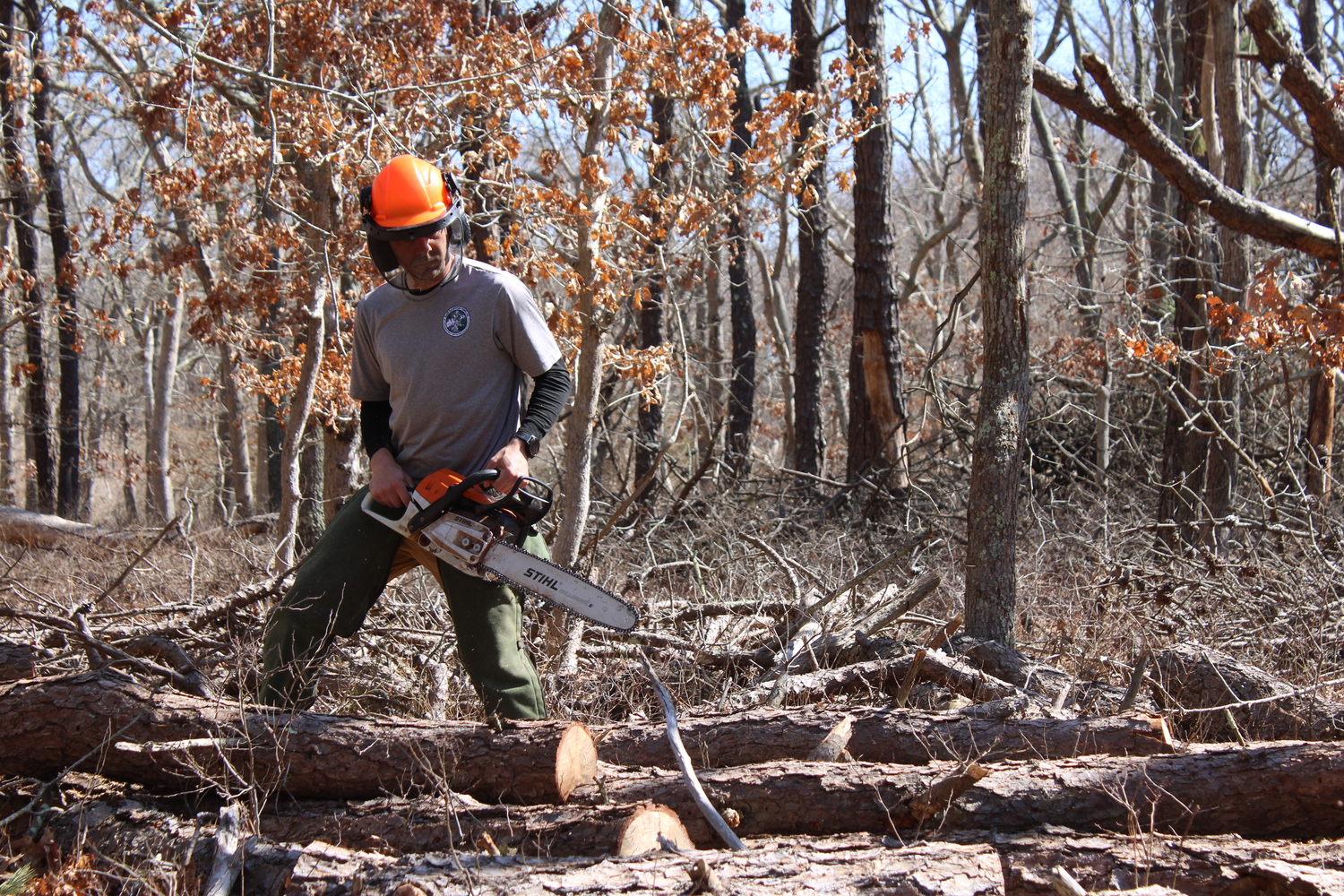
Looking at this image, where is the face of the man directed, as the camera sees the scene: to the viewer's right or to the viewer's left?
to the viewer's right

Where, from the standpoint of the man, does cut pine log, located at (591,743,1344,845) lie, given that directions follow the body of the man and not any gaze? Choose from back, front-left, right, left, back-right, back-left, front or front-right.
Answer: front-left

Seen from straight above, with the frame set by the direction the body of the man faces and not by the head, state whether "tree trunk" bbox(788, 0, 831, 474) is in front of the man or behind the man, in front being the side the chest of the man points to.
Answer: behind

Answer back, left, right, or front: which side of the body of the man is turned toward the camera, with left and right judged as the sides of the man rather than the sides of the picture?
front

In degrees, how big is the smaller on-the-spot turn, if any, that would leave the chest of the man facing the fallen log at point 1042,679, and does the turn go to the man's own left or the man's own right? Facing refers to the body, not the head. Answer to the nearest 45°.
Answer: approximately 90° to the man's own left

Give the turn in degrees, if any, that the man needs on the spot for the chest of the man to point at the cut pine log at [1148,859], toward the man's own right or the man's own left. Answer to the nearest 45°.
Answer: approximately 45° to the man's own left

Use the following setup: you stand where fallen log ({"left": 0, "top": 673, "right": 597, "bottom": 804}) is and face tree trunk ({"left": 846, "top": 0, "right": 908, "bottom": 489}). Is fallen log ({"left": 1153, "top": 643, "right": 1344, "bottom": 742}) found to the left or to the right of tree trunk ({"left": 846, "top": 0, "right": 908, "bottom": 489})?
right

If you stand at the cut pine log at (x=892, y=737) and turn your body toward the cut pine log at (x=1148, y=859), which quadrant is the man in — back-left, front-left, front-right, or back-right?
back-right
